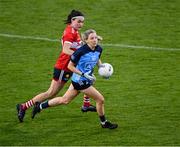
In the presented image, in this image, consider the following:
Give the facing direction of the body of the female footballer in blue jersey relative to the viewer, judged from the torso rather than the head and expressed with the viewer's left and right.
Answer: facing the viewer and to the right of the viewer

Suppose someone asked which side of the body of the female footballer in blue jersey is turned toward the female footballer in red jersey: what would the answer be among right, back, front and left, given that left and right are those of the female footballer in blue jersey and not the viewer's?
back
